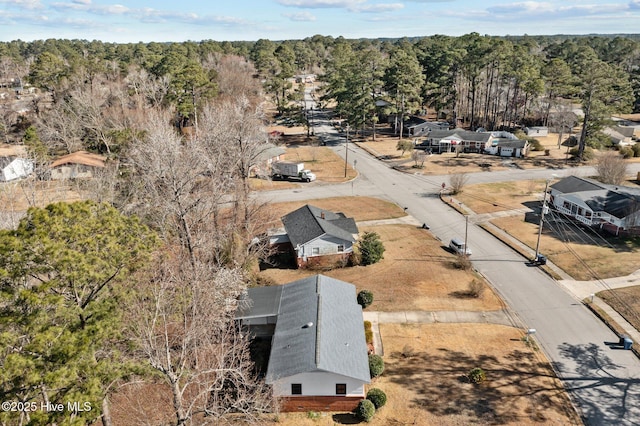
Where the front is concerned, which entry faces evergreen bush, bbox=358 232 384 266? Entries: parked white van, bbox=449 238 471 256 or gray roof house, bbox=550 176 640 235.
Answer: the gray roof house

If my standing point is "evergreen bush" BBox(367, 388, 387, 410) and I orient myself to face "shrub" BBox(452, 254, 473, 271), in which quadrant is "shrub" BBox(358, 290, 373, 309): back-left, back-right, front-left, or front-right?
front-left

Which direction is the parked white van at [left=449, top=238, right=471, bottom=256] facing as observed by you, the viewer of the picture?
facing the viewer and to the right of the viewer

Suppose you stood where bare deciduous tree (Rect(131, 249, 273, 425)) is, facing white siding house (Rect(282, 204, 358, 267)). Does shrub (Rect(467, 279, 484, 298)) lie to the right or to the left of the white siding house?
right

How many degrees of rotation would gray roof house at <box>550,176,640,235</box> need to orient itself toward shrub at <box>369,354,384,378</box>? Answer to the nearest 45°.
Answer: approximately 45° to its left

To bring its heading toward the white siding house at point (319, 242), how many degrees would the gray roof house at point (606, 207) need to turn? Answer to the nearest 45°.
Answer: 0° — it already faces it

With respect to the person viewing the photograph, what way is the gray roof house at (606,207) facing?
facing the viewer and to the left of the viewer

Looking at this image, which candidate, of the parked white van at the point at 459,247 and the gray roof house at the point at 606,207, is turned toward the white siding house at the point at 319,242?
the gray roof house

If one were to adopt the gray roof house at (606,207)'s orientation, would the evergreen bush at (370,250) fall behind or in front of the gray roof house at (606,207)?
in front

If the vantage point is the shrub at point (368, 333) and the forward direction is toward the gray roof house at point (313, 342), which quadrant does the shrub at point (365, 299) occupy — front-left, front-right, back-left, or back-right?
back-right

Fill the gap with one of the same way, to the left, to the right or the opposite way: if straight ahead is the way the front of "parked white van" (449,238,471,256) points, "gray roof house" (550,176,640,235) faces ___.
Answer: to the right

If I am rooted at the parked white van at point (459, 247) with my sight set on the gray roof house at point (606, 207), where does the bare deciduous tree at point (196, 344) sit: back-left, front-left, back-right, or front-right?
back-right

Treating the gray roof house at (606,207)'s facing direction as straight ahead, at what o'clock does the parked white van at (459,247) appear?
The parked white van is roughly at 12 o'clock from the gray roof house.

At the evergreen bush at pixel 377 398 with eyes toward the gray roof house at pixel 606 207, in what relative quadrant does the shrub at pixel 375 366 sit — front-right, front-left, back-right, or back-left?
front-left

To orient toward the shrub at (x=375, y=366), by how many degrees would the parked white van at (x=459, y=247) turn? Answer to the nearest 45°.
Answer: approximately 45° to its right

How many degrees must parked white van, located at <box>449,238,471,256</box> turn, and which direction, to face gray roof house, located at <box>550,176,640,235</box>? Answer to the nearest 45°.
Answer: approximately 90° to its left

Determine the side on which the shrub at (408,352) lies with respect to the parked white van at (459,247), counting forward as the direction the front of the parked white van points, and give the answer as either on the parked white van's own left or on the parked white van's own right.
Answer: on the parked white van's own right

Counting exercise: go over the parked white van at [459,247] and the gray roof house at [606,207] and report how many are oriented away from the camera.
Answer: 0

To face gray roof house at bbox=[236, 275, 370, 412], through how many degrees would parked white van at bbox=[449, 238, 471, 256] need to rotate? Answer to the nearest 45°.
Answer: approximately 45° to its right
